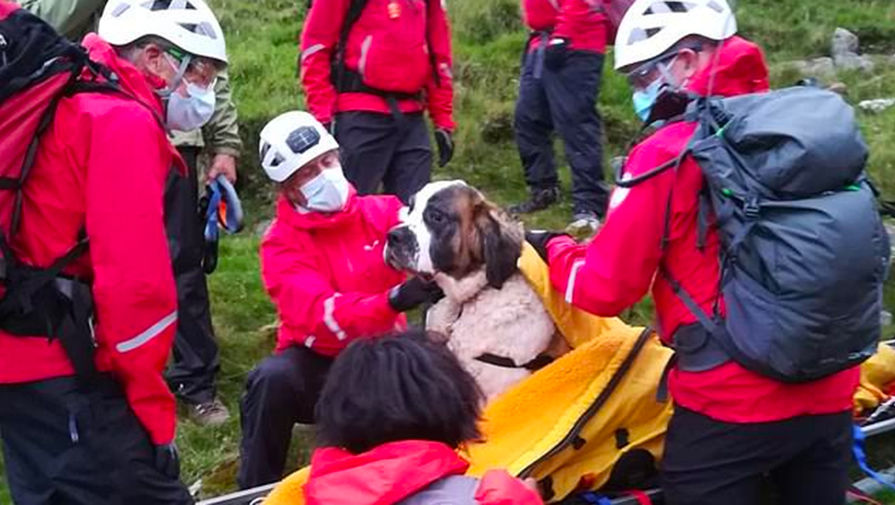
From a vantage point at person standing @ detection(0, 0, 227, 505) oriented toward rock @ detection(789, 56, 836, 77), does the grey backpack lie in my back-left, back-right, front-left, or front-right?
front-right

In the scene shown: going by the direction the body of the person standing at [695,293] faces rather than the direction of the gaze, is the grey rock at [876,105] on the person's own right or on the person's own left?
on the person's own right

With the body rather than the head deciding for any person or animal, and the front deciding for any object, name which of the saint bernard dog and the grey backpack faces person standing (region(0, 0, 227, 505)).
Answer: the saint bernard dog

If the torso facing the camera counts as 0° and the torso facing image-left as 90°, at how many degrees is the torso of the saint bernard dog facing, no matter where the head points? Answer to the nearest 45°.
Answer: approximately 45°

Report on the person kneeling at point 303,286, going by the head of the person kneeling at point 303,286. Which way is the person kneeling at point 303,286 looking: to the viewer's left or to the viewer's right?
to the viewer's right

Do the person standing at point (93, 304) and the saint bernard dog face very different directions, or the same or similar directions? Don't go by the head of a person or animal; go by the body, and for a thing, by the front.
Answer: very different directions

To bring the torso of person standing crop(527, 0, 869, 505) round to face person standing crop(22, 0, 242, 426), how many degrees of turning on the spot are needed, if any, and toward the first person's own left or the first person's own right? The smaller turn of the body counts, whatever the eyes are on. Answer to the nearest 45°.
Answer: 0° — they already face them

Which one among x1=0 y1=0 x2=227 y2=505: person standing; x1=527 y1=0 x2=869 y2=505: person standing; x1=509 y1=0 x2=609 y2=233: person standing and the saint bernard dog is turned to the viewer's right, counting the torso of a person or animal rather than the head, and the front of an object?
x1=0 y1=0 x2=227 y2=505: person standing

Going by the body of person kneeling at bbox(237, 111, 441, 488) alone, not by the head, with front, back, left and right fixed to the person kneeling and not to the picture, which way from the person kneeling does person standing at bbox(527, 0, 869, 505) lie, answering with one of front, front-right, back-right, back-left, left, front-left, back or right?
front

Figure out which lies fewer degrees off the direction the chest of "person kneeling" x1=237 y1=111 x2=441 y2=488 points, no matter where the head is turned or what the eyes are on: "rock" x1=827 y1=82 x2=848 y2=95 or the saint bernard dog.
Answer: the saint bernard dog

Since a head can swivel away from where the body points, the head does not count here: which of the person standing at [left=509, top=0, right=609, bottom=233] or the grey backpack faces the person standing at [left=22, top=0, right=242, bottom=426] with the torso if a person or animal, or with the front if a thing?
the person standing at [left=509, top=0, right=609, bottom=233]

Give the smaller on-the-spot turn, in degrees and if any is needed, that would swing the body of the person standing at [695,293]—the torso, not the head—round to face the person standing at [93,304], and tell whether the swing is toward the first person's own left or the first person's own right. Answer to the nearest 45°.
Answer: approximately 45° to the first person's own left

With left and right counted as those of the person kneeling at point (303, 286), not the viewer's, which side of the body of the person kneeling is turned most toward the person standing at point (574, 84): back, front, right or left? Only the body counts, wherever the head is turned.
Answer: left

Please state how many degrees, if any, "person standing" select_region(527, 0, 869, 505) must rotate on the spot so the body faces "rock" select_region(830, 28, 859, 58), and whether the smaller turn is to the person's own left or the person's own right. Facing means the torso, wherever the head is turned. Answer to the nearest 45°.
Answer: approximately 45° to the person's own right

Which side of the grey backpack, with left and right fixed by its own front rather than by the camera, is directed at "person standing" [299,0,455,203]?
back

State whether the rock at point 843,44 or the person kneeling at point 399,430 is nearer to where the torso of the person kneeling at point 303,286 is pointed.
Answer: the person kneeling

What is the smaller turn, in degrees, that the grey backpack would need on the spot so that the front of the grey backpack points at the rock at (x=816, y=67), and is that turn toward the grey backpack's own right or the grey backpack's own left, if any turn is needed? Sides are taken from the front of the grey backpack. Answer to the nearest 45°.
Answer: approximately 135° to the grey backpack's own left

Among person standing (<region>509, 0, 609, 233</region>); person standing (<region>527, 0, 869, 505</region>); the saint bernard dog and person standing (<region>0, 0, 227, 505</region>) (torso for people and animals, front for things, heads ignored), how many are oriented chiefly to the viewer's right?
1

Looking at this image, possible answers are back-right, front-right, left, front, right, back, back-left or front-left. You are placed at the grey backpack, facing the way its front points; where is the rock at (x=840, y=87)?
back-left
